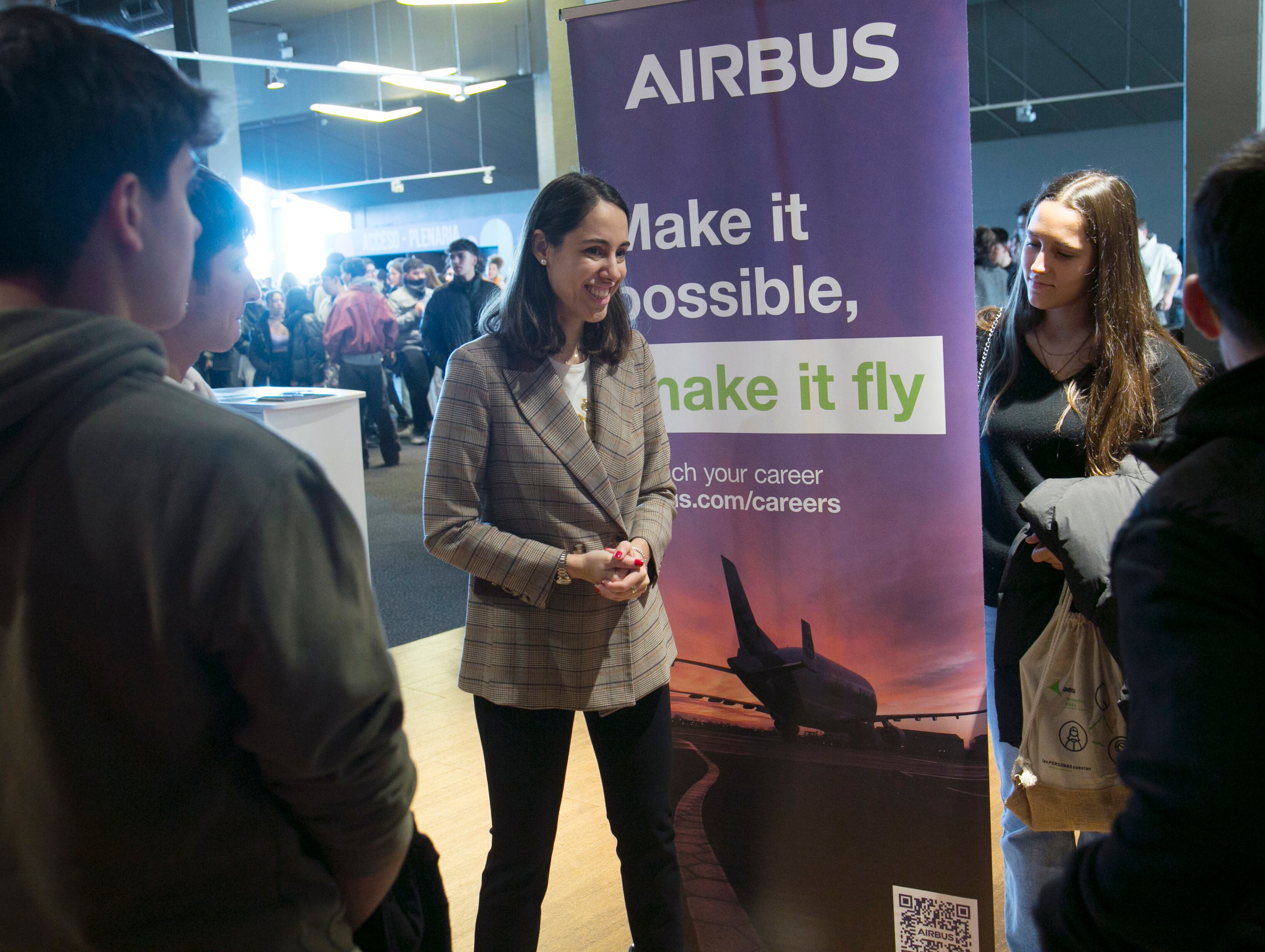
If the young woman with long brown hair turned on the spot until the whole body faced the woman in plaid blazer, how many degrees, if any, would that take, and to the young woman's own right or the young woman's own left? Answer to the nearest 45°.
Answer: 0° — they already face them

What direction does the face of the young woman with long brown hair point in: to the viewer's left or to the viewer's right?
to the viewer's left

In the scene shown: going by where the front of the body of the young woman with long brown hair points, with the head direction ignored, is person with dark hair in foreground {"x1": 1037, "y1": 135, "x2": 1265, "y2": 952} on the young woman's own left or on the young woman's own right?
on the young woman's own left

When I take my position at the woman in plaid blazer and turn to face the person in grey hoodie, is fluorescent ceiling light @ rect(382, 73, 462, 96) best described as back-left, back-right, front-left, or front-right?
back-right

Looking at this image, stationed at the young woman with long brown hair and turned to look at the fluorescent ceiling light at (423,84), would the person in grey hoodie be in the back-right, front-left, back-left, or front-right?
back-left

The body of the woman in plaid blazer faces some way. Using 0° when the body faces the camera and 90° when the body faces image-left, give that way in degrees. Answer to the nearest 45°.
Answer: approximately 315°

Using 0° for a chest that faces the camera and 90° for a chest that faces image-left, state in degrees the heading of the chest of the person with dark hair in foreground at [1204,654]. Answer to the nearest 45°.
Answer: approximately 135°

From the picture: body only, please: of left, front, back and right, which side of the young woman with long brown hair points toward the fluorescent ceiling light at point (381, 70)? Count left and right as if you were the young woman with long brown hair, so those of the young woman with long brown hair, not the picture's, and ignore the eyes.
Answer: right

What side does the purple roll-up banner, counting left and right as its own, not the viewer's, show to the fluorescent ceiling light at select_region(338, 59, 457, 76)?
back

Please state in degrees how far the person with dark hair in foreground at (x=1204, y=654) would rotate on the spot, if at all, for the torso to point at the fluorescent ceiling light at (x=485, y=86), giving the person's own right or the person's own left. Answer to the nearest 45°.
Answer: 0° — they already face it

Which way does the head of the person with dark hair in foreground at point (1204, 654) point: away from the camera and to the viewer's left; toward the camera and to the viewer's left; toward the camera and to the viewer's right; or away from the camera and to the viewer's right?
away from the camera and to the viewer's left

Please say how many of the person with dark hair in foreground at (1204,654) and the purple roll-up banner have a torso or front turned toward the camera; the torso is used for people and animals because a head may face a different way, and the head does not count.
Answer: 1

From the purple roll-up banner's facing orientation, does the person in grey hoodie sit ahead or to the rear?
ahead
